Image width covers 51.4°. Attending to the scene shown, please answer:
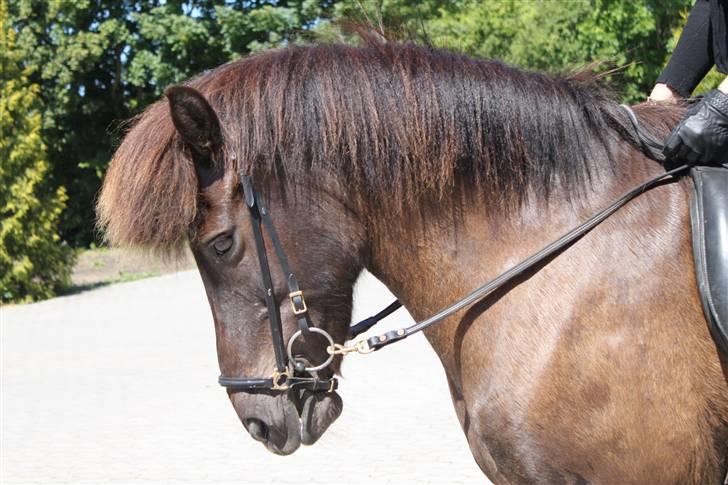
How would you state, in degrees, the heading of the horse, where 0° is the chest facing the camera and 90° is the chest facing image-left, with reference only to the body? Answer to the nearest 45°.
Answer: approximately 90°
